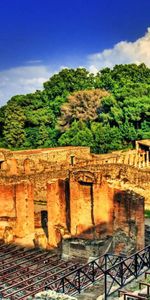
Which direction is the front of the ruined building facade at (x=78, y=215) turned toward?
toward the camera
